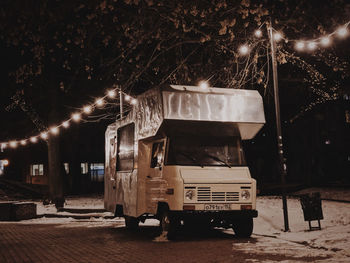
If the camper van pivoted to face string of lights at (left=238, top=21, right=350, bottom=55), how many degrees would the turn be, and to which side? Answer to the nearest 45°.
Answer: approximately 90° to its left

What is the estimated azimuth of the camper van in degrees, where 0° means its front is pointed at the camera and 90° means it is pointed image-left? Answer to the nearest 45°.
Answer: approximately 315°

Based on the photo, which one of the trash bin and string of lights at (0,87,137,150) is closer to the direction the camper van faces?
the trash bin

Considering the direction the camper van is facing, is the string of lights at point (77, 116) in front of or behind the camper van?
behind

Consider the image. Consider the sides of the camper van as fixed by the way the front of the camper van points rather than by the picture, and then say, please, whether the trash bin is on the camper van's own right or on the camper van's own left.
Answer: on the camper van's own left
